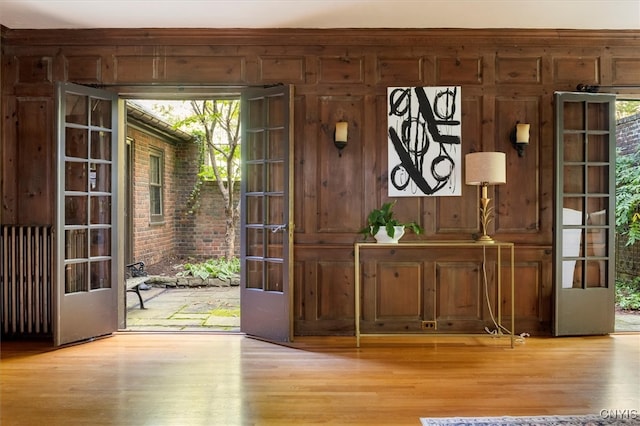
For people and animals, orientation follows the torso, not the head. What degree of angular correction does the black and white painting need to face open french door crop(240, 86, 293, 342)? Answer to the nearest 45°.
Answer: approximately 90° to its right

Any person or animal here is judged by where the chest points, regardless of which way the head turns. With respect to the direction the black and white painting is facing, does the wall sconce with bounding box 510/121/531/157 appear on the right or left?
on its left

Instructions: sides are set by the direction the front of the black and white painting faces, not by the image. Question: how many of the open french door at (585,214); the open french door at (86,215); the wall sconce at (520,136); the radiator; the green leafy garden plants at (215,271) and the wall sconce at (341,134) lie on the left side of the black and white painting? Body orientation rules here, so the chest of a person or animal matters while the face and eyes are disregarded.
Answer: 2

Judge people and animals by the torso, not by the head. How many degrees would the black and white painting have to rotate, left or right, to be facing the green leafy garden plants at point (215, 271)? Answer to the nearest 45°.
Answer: approximately 135° to its right

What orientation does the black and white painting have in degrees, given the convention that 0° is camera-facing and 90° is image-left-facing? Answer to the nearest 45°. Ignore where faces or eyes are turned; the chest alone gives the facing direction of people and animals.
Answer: approximately 0°

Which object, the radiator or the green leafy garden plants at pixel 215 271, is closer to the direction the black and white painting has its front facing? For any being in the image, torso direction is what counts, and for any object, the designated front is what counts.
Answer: the radiator

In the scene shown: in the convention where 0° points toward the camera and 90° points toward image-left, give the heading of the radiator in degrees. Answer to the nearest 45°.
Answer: approximately 0°

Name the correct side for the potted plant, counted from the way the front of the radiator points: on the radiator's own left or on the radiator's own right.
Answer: on the radiator's own left

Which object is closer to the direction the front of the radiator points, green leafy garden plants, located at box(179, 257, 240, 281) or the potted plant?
the potted plant

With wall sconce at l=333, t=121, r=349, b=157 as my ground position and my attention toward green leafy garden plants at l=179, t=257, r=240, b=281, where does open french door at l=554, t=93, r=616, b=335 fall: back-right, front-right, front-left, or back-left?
back-right

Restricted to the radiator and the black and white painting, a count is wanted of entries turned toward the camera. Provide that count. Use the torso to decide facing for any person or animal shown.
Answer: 2

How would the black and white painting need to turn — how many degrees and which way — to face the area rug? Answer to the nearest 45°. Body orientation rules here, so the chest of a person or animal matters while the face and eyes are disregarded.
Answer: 0° — it already faces it
